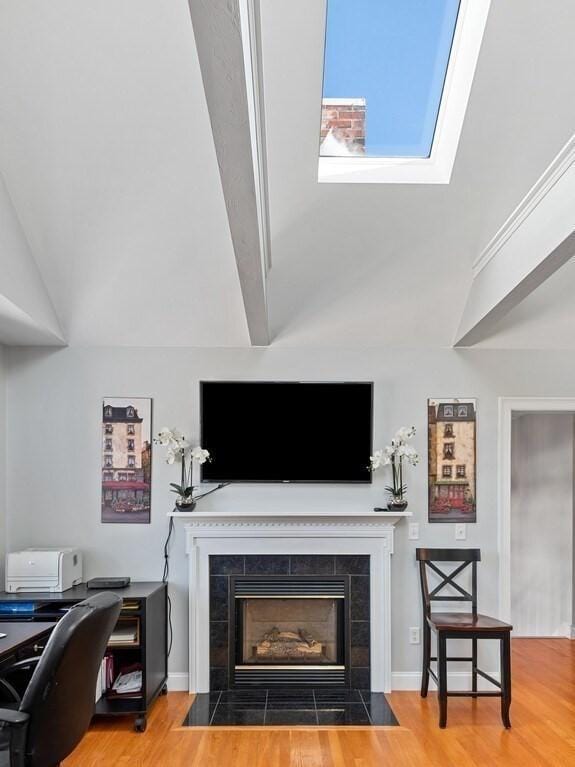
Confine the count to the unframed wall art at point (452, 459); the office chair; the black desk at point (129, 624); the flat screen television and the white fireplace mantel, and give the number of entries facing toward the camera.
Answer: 4

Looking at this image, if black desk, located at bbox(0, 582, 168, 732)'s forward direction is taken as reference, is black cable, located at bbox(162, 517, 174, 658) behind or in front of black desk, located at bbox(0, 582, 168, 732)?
behind

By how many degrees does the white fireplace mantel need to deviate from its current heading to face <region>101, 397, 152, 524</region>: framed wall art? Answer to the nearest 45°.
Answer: approximately 90° to its right

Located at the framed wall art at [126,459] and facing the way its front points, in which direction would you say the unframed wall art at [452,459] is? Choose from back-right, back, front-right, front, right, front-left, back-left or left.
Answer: left

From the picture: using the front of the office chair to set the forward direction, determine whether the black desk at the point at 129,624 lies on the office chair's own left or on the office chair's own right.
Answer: on the office chair's own right

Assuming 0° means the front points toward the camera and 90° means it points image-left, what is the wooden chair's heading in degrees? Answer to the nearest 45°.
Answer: approximately 315°
